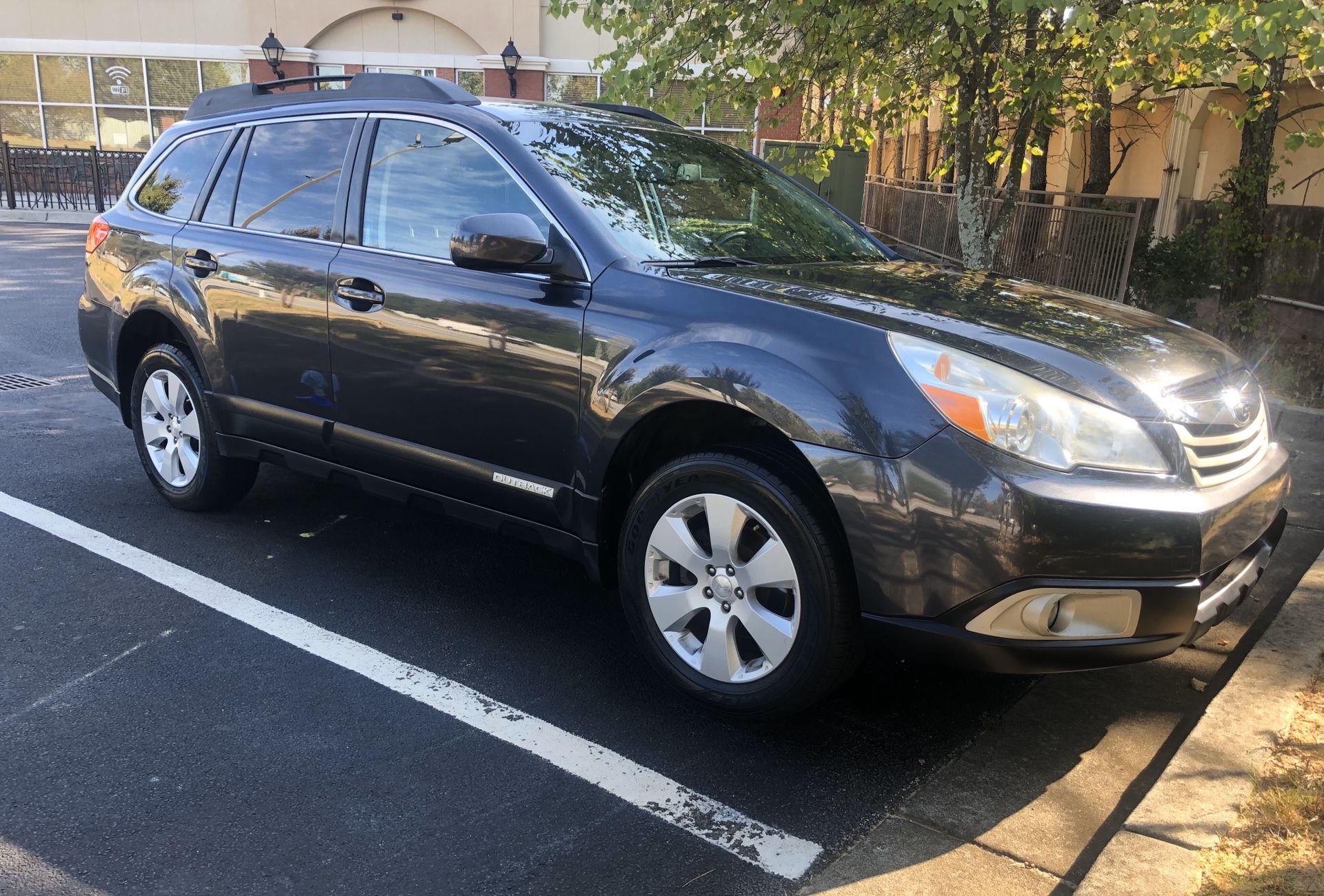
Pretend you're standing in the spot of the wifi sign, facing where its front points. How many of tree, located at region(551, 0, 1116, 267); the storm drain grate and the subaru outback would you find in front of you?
3

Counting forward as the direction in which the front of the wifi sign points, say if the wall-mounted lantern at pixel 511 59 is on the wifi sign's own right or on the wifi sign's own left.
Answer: on the wifi sign's own left

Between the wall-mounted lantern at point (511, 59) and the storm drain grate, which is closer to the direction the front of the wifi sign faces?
the storm drain grate

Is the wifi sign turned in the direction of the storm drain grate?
yes

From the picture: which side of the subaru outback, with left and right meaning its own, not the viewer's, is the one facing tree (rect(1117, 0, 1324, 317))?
left

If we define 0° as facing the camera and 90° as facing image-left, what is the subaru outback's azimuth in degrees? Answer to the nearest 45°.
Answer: approximately 315°

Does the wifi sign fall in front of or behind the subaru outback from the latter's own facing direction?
behind

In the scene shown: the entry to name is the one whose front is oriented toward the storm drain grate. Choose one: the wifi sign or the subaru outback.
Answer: the wifi sign

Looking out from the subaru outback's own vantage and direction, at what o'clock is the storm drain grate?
The storm drain grate is roughly at 6 o'clock from the subaru outback.
